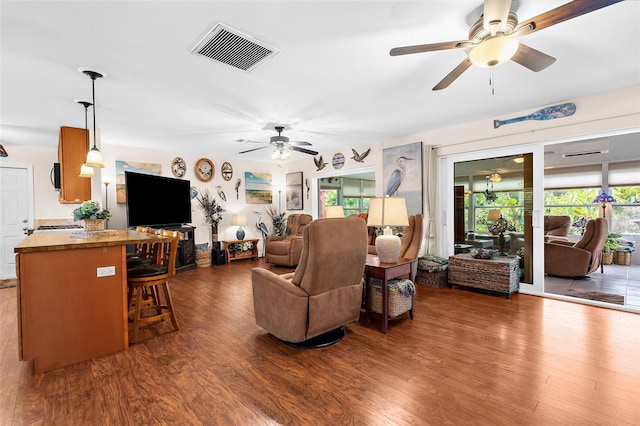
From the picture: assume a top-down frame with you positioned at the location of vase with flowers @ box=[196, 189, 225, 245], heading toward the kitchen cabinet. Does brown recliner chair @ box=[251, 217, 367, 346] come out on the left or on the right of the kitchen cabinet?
left

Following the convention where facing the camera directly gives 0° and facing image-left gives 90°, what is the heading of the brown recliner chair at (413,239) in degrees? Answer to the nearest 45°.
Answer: approximately 90°

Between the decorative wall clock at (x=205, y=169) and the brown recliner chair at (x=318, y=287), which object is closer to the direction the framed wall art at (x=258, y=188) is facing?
the brown recliner chair

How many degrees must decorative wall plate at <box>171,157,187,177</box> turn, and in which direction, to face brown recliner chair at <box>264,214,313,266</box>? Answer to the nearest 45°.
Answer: approximately 45° to its left

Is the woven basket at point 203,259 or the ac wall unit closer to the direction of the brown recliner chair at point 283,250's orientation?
the woven basket

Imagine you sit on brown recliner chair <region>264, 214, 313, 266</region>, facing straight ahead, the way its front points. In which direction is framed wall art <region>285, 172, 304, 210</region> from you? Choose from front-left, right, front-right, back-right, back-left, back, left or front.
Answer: back-right

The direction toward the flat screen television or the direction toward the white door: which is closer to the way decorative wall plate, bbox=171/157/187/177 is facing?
the flat screen television

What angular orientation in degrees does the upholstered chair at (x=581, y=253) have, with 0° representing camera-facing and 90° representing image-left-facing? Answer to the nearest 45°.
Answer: approximately 90°

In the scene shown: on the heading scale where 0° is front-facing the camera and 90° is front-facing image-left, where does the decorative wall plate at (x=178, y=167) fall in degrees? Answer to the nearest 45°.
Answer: approximately 0°

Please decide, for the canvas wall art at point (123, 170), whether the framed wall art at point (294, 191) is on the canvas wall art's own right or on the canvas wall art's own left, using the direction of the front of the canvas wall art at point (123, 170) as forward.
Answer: on the canvas wall art's own left

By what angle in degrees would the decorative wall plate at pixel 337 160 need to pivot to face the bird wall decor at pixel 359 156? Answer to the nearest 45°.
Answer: approximately 90° to its left
